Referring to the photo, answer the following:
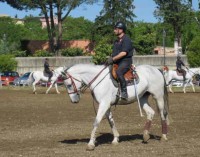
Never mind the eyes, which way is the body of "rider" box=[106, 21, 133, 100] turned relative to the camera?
to the viewer's left
